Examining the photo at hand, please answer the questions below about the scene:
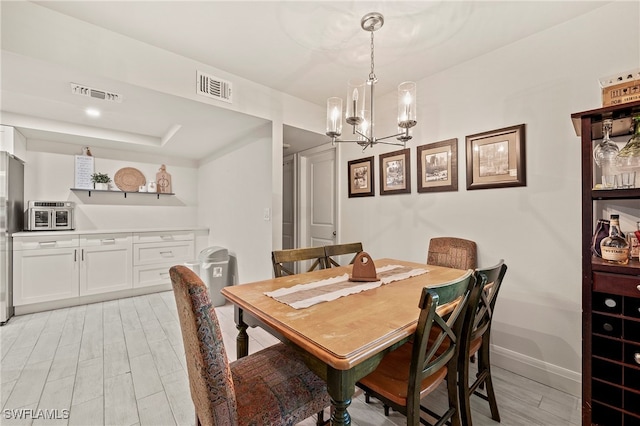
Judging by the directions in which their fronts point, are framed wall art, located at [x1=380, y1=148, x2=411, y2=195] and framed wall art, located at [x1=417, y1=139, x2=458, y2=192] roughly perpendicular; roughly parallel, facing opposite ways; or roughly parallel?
roughly parallel

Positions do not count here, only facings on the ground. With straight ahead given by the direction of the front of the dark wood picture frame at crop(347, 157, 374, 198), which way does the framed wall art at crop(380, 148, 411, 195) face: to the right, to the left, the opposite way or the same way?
the same way

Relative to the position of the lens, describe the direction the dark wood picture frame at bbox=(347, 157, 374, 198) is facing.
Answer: facing the viewer and to the left of the viewer

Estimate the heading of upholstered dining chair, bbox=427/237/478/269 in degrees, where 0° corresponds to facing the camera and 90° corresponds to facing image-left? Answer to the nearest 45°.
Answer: approximately 45°

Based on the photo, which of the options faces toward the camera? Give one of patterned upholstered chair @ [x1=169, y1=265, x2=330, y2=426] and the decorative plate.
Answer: the decorative plate

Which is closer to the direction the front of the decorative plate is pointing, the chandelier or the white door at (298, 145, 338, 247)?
the chandelier

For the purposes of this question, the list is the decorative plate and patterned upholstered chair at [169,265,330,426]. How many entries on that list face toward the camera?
1

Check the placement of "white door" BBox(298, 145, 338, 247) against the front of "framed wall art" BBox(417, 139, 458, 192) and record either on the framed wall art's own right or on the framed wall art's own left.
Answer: on the framed wall art's own right

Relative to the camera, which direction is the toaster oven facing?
toward the camera

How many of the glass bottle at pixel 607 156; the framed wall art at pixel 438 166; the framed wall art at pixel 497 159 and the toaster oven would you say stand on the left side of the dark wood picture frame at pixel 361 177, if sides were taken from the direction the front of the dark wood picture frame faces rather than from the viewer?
3

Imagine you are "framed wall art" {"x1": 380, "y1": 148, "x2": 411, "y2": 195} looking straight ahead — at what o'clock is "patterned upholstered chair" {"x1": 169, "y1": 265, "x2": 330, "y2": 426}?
The patterned upholstered chair is roughly at 11 o'clock from the framed wall art.

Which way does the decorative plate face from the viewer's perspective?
toward the camera

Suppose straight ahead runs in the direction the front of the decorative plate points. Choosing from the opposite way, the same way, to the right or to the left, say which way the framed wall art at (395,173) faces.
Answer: to the right

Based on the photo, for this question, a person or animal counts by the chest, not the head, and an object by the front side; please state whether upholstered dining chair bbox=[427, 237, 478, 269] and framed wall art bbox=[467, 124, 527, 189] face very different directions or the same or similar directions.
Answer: same or similar directions

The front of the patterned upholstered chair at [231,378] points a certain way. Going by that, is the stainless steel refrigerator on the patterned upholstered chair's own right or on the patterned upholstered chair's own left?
on the patterned upholstered chair's own left

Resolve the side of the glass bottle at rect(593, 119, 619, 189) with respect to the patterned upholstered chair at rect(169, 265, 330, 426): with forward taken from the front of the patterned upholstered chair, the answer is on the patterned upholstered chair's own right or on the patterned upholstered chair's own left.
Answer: on the patterned upholstered chair's own right

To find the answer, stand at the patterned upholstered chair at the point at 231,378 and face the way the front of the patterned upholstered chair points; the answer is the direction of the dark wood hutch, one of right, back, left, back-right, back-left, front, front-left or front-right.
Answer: front-right

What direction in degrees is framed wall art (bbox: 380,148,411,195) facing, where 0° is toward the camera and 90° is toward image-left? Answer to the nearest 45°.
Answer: approximately 45°

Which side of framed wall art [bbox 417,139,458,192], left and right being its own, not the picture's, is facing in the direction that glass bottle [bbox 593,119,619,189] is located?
left

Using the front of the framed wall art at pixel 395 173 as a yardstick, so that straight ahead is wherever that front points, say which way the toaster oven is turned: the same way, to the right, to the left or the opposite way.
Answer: to the left

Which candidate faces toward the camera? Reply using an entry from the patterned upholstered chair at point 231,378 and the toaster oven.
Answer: the toaster oven
